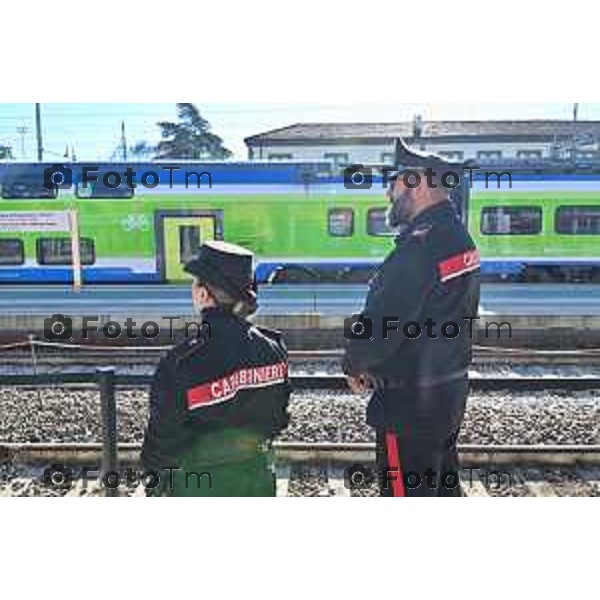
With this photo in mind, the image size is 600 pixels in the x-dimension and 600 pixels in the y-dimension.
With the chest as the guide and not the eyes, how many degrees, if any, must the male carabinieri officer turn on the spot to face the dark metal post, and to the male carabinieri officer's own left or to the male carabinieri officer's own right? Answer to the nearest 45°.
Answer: approximately 45° to the male carabinieri officer's own left

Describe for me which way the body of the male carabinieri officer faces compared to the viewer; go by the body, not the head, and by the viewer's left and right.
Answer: facing away from the viewer and to the left of the viewer
